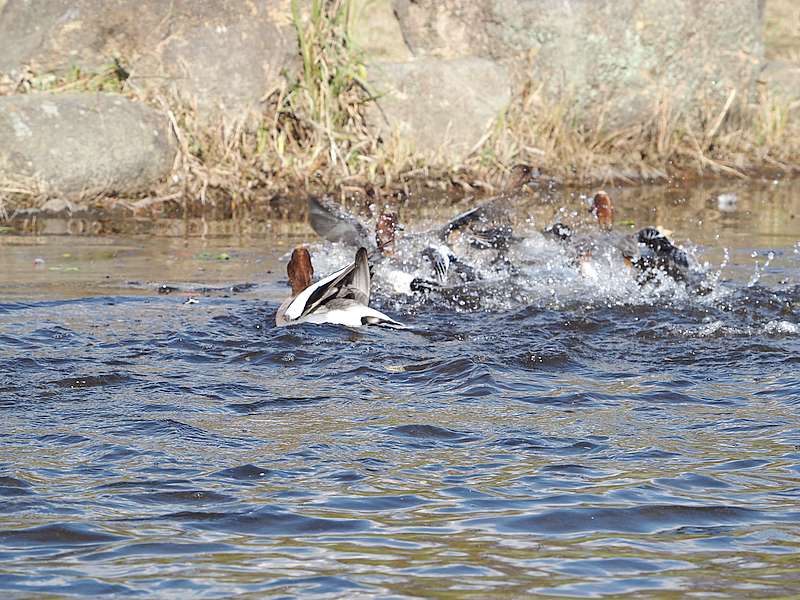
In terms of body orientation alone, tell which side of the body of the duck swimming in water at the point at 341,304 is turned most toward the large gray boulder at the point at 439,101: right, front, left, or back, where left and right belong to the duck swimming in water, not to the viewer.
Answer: right

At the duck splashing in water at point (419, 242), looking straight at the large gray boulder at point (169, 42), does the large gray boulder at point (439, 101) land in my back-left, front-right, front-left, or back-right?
front-right

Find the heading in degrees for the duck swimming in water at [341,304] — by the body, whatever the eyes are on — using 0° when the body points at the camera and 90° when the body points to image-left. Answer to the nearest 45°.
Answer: approximately 90°

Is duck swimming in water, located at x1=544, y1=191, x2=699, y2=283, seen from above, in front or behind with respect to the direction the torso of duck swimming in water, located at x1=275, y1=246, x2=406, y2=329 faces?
behind

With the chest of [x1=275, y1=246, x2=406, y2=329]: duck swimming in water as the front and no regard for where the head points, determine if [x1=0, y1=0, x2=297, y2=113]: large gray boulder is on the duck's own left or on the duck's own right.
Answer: on the duck's own right

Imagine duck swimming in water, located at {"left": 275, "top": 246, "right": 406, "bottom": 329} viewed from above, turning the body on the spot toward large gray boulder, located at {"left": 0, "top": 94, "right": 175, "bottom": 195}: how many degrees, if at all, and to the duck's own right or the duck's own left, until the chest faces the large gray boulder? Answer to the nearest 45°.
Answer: approximately 45° to the duck's own right

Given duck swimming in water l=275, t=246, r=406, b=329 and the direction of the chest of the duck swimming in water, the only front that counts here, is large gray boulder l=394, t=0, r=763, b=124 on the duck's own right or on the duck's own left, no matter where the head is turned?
on the duck's own right

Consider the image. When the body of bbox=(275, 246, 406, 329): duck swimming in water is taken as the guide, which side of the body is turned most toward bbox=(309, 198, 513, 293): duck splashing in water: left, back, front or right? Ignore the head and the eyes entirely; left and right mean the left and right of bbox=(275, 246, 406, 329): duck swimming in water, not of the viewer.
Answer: right

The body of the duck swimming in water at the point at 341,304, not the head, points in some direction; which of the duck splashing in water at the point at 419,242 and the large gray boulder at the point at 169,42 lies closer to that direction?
the large gray boulder

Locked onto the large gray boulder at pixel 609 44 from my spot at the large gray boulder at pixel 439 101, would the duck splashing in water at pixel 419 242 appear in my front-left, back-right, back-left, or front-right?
back-right

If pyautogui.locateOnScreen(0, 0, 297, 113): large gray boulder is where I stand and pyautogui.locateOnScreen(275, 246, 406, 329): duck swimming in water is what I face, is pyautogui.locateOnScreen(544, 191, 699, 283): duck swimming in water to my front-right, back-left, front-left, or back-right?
front-left

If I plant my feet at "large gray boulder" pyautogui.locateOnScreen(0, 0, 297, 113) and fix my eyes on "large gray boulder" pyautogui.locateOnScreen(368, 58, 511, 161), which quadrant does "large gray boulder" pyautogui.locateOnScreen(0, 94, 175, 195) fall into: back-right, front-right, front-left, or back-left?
back-right
